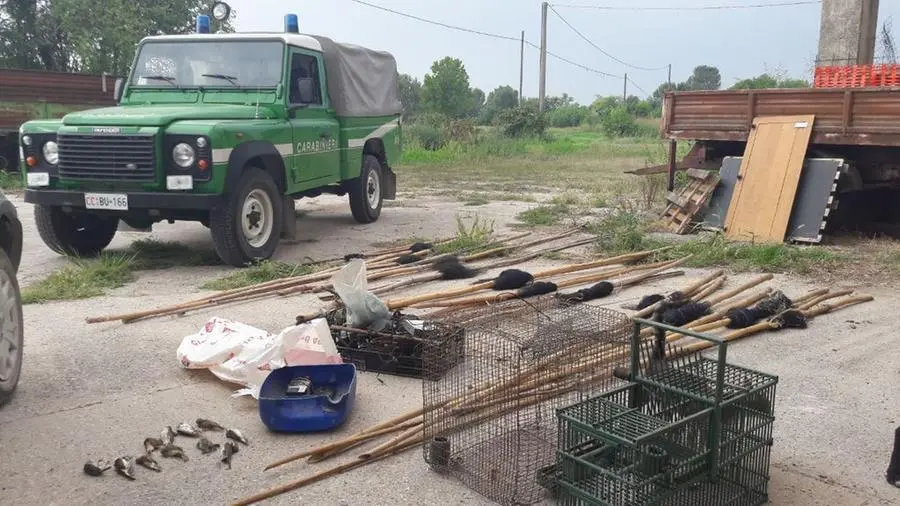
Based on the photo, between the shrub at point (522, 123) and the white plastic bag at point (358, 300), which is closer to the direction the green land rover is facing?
the white plastic bag

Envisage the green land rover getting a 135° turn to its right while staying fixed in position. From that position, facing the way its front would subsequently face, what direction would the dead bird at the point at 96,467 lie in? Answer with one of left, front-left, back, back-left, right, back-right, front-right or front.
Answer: back

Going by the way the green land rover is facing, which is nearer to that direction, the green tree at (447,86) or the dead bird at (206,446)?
the dead bird

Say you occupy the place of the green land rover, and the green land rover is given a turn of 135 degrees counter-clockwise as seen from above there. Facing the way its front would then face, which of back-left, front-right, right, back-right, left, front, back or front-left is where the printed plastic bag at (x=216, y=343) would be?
right

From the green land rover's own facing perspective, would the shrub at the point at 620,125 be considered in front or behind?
behind

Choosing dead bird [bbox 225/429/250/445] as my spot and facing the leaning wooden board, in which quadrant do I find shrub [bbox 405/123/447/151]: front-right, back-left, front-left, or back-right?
front-left

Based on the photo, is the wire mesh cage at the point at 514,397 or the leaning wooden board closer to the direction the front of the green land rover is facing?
the wire mesh cage

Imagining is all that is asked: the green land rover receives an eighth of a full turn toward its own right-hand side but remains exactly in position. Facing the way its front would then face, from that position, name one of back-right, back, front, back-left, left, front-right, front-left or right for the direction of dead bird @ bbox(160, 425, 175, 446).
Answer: left

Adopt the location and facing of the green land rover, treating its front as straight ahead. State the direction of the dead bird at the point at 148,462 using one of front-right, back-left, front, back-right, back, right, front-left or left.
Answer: front-left

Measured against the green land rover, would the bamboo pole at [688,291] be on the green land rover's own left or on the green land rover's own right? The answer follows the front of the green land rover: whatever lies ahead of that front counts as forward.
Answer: on the green land rover's own left

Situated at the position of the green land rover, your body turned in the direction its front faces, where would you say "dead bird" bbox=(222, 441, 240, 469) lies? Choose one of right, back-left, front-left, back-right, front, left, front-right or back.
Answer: front-left

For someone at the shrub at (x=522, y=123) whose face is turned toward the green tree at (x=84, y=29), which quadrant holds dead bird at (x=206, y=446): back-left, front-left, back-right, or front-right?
front-left

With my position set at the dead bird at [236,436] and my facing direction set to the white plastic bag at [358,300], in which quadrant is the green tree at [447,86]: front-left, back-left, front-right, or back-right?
front-left

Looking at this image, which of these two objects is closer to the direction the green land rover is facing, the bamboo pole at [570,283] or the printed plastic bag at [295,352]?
the printed plastic bag

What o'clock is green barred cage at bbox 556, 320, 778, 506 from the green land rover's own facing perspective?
The green barred cage is roughly at 10 o'clock from the green land rover.

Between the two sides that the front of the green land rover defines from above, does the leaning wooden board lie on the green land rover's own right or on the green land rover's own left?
on the green land rover's own left

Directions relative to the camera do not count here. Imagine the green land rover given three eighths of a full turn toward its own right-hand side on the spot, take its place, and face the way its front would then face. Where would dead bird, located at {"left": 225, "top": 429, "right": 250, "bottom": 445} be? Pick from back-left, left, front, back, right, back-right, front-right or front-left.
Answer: back

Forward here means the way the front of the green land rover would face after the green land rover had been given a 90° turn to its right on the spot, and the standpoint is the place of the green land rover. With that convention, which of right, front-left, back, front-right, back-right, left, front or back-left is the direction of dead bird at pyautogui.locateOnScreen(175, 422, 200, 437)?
back-left

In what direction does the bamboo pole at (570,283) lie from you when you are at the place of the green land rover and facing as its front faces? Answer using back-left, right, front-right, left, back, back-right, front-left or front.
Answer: left

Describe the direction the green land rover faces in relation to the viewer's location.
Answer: facing the viewer and to the left of the viewer

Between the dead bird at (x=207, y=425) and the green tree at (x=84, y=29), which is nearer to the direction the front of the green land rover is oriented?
the dead bird

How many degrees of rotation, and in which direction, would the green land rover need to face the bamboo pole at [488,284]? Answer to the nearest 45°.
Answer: approximately 90° to its left
